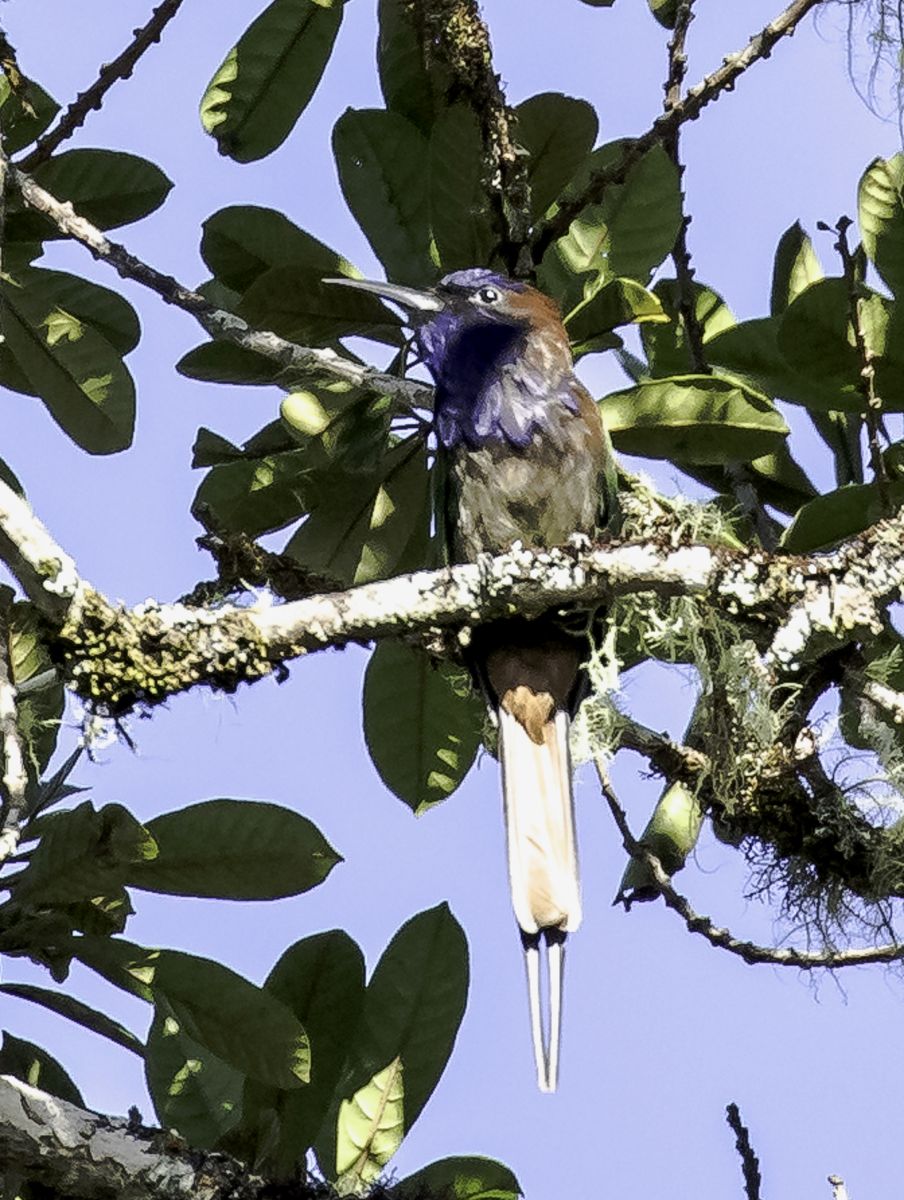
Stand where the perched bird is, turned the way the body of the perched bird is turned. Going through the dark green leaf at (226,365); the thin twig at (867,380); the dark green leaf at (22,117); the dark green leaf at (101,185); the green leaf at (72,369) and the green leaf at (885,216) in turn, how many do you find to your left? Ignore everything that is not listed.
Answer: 2

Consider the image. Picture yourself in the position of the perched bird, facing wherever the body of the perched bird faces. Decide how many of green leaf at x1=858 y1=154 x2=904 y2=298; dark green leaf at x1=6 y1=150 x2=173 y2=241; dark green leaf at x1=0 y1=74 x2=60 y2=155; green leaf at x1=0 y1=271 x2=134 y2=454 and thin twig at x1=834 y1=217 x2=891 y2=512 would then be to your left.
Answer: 2

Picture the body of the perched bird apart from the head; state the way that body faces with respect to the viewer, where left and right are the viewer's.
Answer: facing the viewer and to the left of the viewer

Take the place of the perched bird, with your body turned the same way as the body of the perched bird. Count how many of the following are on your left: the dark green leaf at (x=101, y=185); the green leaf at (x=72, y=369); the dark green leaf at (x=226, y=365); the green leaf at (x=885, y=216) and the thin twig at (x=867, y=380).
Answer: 2

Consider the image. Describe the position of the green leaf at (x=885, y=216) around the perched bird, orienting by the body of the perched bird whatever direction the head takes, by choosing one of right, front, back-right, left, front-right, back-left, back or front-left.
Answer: left

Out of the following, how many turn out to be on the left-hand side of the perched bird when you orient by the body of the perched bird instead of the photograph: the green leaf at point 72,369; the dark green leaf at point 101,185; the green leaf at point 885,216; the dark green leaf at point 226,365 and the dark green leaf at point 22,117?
1

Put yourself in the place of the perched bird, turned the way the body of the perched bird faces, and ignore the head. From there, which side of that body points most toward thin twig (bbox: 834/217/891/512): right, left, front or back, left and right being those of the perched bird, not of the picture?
left
